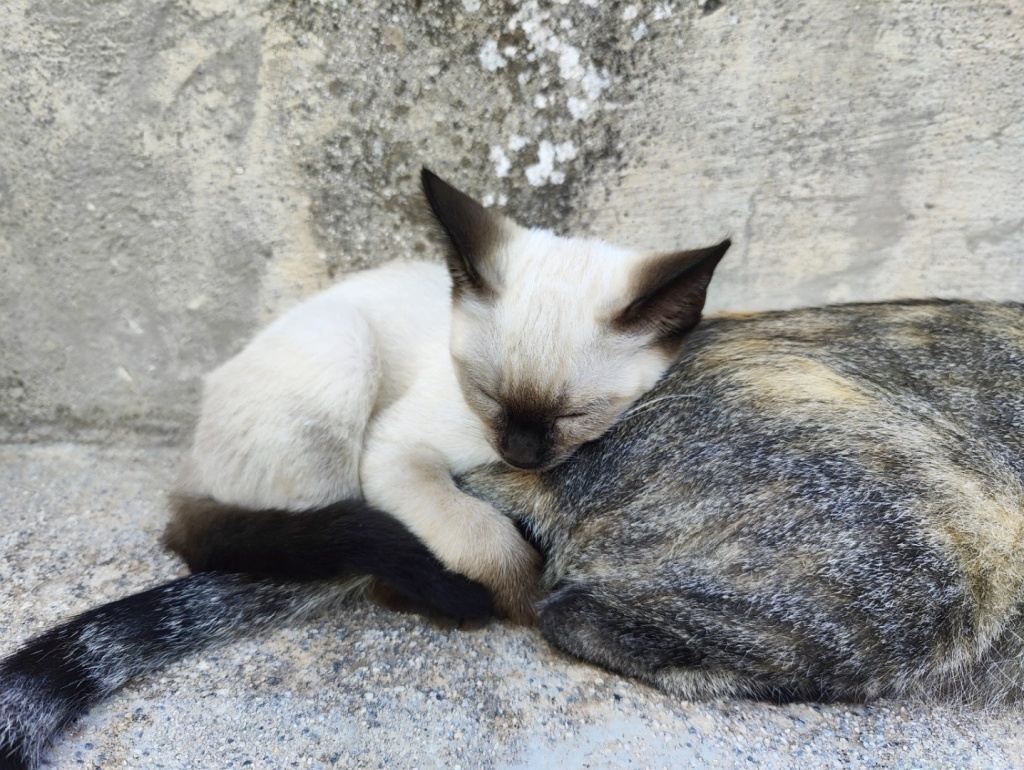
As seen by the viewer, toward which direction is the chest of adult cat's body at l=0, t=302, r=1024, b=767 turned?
to the viewer's right

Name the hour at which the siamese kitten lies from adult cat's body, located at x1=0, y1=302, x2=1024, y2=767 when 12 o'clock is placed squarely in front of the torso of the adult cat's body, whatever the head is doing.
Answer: The siamese kitten is roughly at 7 o'clock from the adult cat's body.

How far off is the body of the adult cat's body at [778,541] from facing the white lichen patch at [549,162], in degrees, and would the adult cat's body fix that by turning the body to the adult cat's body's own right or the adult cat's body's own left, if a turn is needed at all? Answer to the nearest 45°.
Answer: approximately 90° to the adult cat's body's own left
